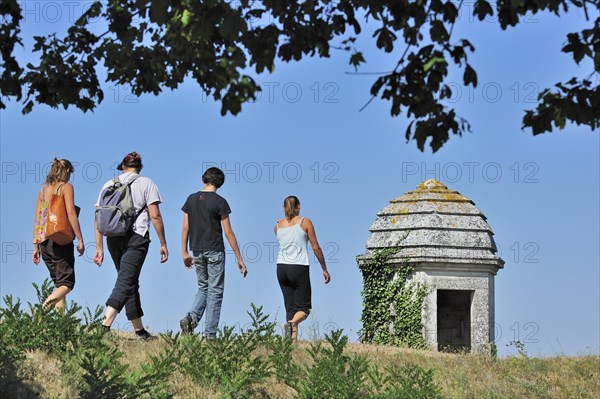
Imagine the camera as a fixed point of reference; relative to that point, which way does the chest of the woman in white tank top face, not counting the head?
away from the camera

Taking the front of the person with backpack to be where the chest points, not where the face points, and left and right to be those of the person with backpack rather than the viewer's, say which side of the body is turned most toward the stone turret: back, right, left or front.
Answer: front

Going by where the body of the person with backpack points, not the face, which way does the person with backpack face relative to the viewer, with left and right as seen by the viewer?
facing away from the viewer and to the right of the viewer

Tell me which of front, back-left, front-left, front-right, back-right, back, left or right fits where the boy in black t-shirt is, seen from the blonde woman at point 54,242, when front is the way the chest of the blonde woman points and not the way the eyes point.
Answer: front-right

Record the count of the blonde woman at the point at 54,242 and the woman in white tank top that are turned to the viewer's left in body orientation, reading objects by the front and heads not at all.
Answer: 0

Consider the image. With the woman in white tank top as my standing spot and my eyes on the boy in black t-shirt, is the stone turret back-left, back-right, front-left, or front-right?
back-right

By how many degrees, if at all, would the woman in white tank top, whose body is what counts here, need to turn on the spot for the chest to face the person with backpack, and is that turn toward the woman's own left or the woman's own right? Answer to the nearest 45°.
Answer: approximately 135° to the woman's own left

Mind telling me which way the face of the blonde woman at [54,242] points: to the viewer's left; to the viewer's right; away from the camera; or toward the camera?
away from the camera

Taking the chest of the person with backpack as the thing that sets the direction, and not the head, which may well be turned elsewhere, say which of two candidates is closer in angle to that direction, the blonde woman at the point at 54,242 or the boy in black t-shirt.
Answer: the boy in black t-shirt

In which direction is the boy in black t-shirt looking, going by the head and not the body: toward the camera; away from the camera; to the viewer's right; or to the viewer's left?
away from the camera

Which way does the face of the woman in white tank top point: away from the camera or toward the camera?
away from the camera

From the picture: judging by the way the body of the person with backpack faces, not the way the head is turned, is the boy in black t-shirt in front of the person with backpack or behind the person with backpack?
in front

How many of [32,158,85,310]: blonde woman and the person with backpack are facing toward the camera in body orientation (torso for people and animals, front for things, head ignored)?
0

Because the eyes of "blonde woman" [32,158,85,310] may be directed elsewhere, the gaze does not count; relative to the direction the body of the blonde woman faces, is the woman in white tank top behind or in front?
in front
